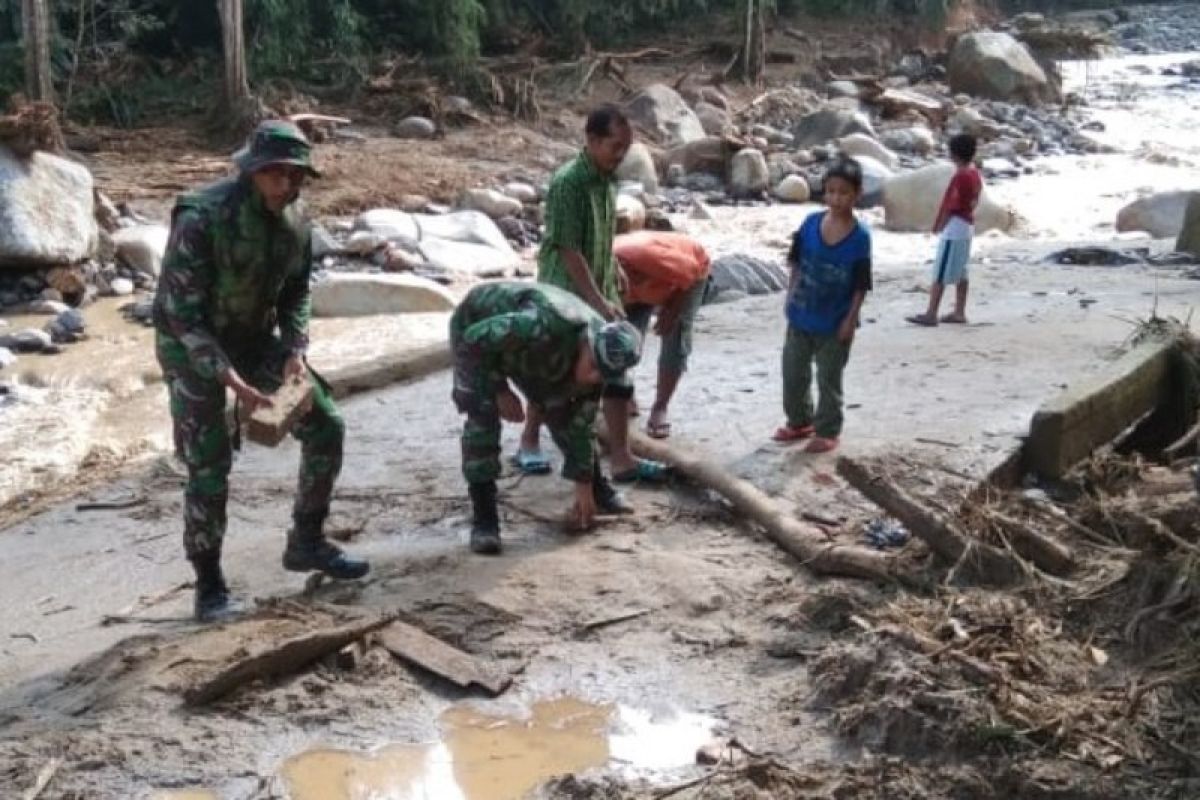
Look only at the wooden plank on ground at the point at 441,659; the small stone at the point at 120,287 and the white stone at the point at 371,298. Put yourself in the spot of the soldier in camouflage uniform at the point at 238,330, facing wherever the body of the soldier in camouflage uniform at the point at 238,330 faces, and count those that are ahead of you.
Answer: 1

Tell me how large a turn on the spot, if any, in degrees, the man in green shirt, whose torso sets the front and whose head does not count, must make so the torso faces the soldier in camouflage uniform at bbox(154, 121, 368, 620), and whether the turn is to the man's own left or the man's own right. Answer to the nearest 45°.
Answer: approximately 90° to the man's own right

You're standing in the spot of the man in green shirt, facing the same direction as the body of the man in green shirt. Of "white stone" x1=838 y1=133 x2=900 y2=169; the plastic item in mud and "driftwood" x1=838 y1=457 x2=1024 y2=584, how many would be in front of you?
2

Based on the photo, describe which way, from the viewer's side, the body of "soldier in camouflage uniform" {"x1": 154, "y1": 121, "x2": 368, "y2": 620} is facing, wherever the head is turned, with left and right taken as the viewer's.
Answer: facing the viewer and to the right of the viewer

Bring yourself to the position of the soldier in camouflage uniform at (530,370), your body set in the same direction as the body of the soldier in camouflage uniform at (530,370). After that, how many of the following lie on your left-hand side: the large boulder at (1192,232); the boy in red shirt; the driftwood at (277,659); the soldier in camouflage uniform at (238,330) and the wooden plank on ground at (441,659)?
2

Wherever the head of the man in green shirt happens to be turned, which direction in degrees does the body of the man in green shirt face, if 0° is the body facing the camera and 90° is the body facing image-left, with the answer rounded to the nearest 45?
approximately 315°

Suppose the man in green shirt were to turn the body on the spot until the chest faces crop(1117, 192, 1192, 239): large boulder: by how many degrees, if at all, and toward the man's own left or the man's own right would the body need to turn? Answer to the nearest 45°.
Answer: approximately 90° to the man's own left

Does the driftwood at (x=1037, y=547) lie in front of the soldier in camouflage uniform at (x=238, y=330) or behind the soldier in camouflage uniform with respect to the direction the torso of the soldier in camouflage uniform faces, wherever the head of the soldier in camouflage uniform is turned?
in front

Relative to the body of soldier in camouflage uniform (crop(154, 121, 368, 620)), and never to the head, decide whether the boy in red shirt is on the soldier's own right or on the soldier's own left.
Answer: on the soldier's own left

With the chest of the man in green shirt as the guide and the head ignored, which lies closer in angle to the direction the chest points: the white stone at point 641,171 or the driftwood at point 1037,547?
the driftwood

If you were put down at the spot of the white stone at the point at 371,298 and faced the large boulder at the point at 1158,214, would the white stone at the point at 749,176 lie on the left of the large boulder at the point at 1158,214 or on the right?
left

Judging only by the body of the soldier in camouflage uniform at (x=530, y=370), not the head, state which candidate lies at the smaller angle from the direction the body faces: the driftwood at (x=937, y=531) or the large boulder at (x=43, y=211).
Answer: the driftwood

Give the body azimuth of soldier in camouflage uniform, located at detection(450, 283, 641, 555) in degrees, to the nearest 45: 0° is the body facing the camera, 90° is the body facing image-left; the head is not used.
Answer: approximately 315°
